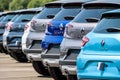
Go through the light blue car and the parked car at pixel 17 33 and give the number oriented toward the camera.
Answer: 0

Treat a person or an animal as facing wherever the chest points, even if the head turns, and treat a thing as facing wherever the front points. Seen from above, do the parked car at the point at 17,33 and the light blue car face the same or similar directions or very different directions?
same or similar directions

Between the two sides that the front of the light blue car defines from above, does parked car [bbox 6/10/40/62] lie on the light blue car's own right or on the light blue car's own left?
on the light blue car's own left

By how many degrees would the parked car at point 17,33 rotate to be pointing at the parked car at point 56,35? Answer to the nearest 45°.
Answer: approximately 135° to its right

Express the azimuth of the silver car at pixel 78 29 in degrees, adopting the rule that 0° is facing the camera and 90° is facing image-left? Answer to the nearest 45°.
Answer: approximately 225°

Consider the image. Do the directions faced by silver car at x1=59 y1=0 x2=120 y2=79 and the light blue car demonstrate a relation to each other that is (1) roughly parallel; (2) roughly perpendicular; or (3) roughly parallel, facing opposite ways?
roughly parallel

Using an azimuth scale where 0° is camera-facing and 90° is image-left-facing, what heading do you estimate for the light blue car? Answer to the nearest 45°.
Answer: approximately 225°

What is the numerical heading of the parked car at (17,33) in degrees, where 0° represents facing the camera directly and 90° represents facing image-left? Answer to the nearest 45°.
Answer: approximately 225°
